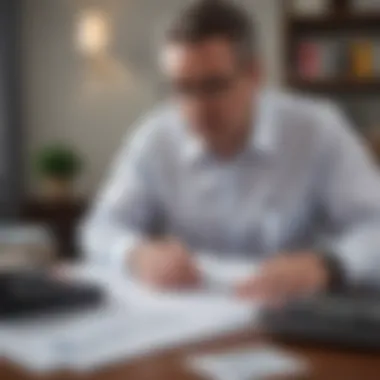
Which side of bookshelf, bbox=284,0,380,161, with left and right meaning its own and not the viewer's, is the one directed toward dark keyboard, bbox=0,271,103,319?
front

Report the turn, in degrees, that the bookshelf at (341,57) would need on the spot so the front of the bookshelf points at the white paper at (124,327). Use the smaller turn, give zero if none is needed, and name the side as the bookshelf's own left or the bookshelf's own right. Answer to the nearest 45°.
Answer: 0° — it already faces it

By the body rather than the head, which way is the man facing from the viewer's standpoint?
toward the camera

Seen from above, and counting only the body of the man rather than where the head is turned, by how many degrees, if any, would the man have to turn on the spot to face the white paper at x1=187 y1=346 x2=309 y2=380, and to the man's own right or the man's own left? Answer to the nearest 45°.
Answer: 0° — they already face it

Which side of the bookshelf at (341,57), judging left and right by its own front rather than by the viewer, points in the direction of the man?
front

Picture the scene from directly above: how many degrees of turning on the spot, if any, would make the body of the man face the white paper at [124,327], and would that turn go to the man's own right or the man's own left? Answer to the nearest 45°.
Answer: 0° — they already face it

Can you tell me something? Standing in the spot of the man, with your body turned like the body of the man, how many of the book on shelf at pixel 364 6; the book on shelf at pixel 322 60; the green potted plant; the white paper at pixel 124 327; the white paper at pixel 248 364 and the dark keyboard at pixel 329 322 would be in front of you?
3

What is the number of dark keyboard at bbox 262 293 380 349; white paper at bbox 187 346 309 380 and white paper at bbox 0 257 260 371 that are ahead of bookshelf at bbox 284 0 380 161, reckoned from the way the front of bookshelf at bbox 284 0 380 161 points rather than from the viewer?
3

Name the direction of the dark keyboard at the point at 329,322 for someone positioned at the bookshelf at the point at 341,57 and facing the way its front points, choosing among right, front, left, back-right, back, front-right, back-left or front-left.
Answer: front

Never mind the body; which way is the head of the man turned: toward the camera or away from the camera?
toward the camera

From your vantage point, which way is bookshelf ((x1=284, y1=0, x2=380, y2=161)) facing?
toward the camera

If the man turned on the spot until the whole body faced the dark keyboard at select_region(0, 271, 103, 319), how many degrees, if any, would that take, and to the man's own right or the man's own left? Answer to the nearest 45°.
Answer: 0° — they already face it

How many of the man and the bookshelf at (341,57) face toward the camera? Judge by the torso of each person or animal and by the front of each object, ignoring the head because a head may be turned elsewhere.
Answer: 2

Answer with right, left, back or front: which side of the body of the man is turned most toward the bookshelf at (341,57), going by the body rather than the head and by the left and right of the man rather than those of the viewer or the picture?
back
